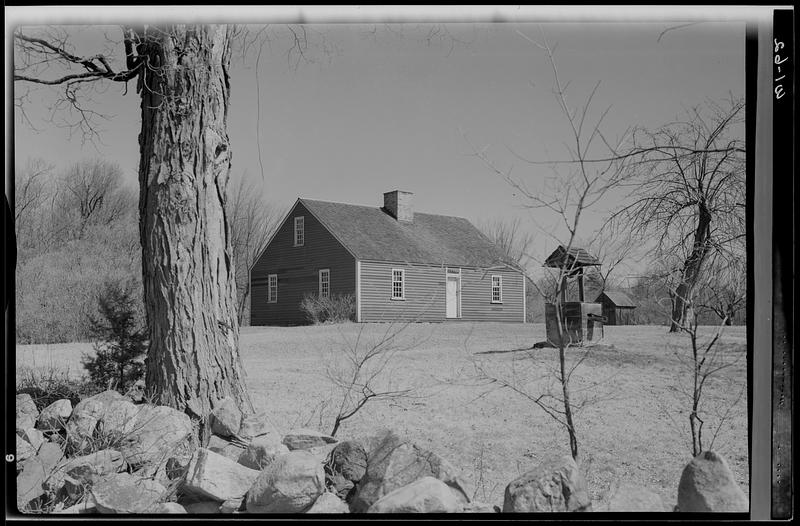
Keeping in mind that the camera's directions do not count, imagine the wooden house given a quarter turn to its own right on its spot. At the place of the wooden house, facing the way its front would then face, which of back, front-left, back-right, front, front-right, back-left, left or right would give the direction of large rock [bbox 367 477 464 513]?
front-left

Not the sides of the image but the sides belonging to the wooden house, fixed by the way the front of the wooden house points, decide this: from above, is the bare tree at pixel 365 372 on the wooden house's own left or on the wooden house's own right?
on the wooden house's own right

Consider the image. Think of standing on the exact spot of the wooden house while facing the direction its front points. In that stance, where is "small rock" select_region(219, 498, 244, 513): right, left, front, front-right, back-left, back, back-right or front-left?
front-right

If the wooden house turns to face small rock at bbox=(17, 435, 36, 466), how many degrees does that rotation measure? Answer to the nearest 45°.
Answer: approximately 45° to its right

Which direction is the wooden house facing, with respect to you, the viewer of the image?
facing the viewer and to the right of the viewer

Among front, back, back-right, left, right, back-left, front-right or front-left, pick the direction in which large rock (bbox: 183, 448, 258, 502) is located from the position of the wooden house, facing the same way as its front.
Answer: front-right

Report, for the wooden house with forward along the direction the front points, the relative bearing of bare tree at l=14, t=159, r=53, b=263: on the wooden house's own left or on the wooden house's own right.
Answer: on the wooden house's own right

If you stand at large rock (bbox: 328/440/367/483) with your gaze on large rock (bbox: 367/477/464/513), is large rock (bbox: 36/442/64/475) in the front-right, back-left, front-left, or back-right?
back-right
